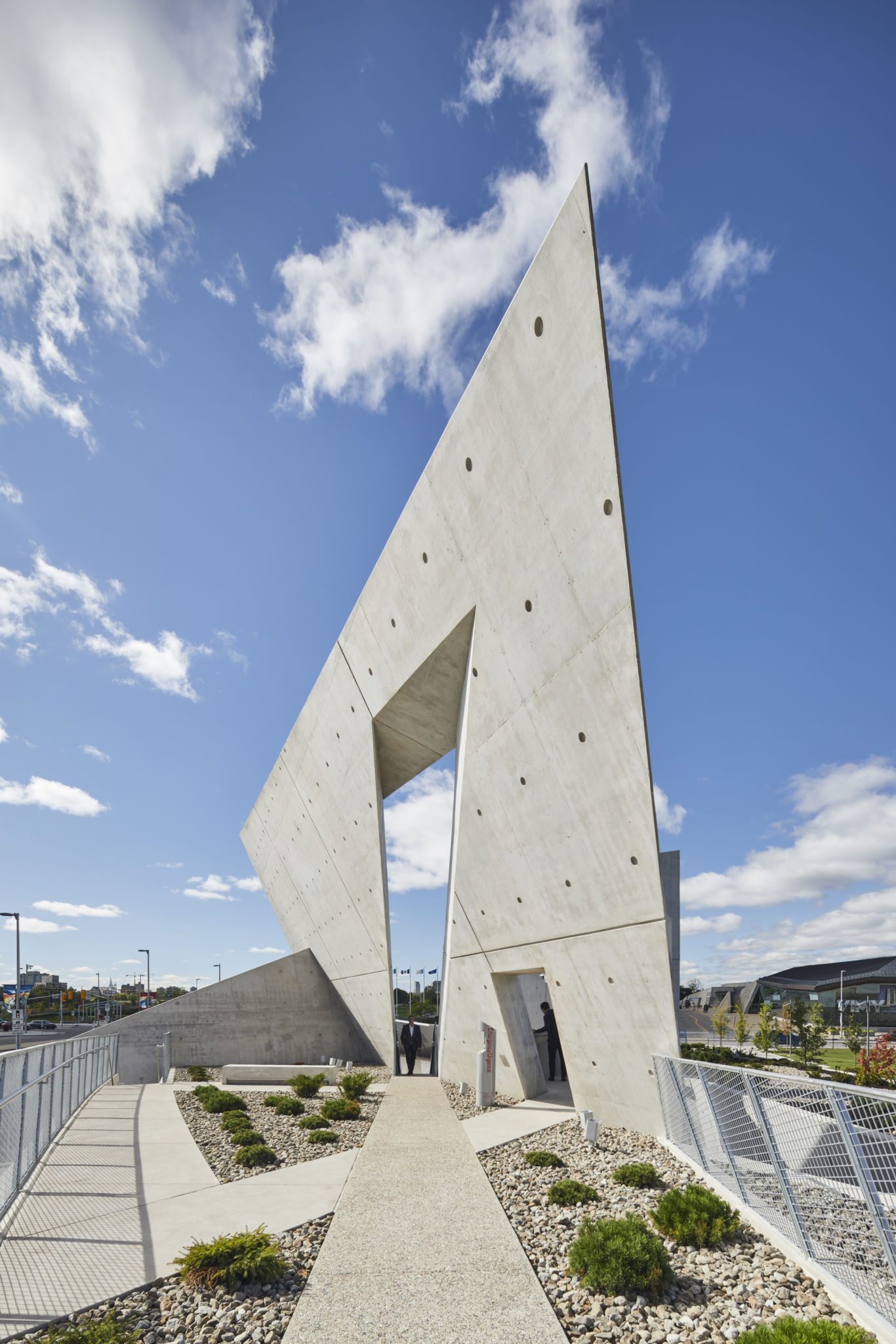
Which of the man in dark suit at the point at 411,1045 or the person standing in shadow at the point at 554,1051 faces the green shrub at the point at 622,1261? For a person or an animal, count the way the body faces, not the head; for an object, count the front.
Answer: the man in dark suit

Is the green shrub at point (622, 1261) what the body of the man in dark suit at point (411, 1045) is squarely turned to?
yes

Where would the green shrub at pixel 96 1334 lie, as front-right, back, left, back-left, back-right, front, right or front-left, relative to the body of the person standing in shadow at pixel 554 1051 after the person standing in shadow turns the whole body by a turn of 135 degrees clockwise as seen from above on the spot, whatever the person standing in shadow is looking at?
back-right

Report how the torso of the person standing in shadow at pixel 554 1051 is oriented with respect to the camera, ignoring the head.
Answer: to the viewer's left

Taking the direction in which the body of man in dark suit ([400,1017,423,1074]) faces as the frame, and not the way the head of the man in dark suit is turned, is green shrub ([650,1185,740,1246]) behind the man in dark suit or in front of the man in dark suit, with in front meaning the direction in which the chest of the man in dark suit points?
in front

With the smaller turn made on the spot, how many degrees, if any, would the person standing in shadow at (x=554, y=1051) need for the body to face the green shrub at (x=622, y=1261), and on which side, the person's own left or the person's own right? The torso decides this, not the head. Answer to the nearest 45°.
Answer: approximately 90° to the person's own left

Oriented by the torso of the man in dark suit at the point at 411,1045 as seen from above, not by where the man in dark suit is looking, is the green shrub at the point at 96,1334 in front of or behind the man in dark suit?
in front

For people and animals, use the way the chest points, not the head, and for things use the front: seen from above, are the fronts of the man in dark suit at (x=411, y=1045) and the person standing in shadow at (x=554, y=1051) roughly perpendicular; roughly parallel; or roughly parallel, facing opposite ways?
roughly perpendicular

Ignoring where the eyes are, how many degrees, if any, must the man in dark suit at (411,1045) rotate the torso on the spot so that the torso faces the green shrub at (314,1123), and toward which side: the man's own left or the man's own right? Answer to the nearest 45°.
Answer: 0° — they already face it

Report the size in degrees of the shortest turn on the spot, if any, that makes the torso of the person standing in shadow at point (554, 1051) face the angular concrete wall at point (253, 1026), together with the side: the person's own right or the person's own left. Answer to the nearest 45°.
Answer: approximately 45° to the person's own right

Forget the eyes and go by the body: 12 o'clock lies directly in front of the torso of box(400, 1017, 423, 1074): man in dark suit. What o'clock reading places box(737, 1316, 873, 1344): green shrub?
The green shrub is roughly at 12 o'clock from the man in dark suit.

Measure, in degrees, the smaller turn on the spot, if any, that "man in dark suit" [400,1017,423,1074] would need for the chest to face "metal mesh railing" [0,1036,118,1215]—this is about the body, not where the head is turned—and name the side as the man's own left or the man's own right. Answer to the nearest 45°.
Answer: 0° — they already face it

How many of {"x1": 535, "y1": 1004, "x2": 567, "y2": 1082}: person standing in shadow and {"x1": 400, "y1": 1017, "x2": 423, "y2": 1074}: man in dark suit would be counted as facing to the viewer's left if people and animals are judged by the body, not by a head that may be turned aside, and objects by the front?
1

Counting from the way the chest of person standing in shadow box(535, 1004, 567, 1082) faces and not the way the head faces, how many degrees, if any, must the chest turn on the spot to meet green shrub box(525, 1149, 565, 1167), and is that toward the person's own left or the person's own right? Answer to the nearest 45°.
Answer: approximately 90° to the person's own left

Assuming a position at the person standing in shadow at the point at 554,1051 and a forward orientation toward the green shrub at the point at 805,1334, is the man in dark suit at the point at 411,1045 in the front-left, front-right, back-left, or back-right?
back-right
